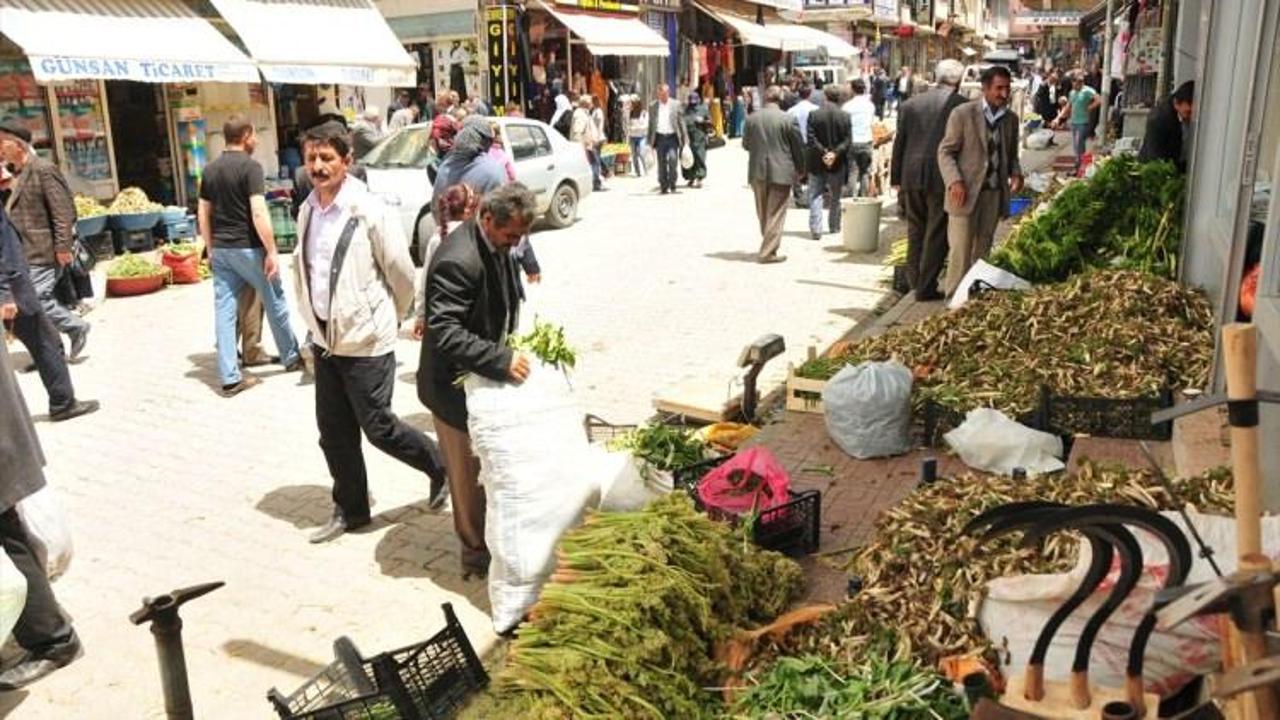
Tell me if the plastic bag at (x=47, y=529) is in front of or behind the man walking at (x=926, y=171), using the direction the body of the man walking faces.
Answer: behind

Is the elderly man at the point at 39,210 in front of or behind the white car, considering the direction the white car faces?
in front

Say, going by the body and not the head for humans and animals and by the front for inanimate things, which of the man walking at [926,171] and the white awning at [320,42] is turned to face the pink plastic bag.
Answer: the white awning

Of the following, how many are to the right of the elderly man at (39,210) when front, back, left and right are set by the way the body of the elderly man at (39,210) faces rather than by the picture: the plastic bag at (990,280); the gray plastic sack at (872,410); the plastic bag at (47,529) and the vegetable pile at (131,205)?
1

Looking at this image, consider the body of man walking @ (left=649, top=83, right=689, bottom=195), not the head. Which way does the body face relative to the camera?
toward the camera

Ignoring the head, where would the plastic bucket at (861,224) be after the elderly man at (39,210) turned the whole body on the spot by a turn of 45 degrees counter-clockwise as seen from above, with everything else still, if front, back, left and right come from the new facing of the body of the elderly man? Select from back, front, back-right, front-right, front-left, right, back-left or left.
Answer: back-left

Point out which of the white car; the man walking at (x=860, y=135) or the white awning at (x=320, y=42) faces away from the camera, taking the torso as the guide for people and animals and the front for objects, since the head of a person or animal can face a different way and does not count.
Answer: the man walking

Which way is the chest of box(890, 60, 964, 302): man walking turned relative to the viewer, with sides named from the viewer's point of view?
facing away from the viewer and to the right of the viewer

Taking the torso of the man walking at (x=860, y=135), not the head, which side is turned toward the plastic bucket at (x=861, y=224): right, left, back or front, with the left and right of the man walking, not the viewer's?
back

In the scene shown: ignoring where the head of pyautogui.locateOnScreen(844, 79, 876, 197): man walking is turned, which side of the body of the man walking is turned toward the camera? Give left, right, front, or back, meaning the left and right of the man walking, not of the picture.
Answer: back

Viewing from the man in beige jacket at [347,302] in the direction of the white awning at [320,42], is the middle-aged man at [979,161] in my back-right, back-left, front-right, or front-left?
front-right

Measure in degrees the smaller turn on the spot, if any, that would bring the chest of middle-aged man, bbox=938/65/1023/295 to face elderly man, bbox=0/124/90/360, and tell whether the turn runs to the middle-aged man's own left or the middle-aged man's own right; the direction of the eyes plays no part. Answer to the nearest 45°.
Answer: approximately 135° to the middle-aged man's own right

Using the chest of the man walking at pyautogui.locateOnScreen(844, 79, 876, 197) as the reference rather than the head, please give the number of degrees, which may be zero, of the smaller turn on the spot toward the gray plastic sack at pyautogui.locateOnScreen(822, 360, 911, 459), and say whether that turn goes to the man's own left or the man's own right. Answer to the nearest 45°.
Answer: approximately 180°

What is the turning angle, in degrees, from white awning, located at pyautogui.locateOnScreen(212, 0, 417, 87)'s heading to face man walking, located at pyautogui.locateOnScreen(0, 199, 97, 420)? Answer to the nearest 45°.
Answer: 0° — it already faces them

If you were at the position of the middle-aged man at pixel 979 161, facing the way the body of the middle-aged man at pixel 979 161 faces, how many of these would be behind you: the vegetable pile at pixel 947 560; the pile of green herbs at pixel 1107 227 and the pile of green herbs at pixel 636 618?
0

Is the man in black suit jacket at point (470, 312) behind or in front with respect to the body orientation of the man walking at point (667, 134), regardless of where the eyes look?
in front

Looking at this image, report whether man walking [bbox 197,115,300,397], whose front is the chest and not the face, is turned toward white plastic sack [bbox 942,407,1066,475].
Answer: no
